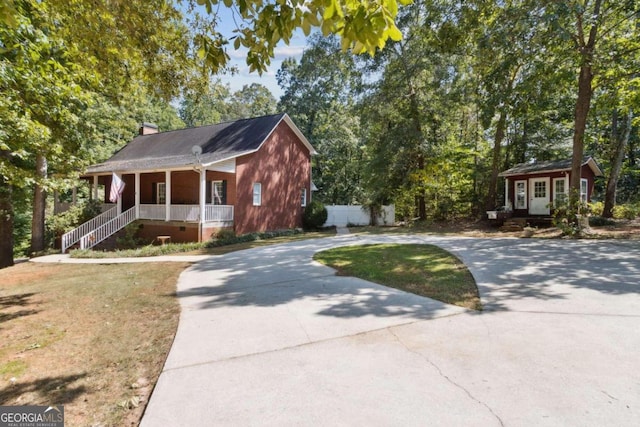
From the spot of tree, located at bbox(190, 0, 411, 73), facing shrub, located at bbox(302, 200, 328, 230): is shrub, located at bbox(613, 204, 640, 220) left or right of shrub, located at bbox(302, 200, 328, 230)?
right

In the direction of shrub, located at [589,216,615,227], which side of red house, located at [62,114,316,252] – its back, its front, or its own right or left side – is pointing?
left

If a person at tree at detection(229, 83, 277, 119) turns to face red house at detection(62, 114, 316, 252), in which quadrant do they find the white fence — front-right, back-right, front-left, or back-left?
front-left

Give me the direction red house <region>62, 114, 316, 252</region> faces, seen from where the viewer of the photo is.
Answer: facing the viewer and to the left of the viewer

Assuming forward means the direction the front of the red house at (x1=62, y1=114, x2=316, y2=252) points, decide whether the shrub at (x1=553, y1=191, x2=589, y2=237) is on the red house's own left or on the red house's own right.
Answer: on the red house's own left

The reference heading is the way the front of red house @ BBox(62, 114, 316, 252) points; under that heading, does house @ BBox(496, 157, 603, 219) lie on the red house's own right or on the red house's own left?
on the red house's own left

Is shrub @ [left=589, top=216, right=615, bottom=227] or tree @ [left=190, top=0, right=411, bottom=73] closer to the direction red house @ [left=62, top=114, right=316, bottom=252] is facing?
the tree

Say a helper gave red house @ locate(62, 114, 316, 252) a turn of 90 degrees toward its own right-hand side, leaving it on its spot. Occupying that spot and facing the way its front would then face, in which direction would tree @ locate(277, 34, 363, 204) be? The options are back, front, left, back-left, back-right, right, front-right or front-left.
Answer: right

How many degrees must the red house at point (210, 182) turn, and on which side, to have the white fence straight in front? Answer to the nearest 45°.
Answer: approximately 135° to its left

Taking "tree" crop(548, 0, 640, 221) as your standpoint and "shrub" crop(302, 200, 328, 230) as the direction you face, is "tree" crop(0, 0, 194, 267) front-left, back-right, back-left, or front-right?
front-left
